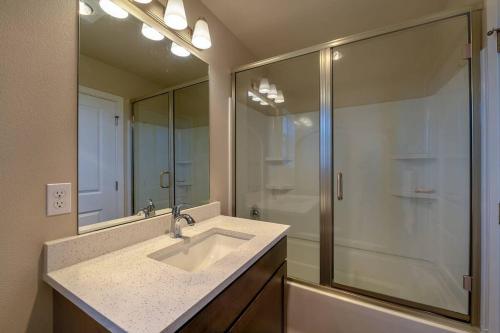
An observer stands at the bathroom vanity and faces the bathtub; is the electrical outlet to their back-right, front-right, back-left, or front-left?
back-left

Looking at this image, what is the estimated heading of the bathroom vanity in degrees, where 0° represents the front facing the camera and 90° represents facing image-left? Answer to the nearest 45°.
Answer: approximately 315°

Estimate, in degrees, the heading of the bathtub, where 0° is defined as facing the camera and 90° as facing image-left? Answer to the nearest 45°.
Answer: approximately 45°

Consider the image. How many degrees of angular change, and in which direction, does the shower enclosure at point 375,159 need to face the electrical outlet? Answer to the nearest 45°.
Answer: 0° — it already faces it

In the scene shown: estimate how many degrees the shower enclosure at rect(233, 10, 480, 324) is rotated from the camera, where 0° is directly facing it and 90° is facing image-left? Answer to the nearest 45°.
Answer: approximately 45°
